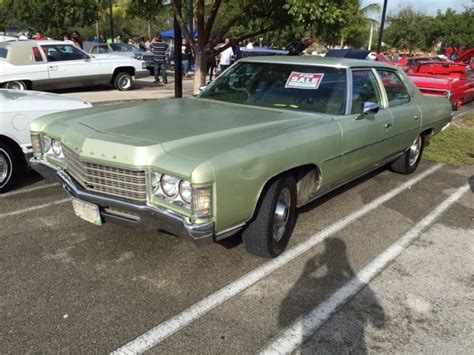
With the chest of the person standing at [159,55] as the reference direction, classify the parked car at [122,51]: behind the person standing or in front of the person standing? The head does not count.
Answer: in front

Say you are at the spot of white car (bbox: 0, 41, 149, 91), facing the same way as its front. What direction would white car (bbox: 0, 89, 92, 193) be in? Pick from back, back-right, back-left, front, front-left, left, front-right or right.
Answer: right

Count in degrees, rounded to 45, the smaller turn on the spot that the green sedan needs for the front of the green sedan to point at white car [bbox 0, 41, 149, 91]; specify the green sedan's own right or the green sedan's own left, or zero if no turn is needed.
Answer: approximately 90° to the green sedan's own right

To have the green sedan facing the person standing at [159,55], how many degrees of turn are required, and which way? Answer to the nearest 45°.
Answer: approximately 135° to its right

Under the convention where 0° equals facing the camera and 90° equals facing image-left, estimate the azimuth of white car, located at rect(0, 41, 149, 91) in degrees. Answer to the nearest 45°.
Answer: approximately 270°

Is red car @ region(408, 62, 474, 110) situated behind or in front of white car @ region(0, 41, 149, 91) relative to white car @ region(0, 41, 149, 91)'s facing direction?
in front

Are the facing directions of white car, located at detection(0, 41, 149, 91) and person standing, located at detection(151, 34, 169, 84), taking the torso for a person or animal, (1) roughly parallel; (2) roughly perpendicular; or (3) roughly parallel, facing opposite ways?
roughly perpendicular

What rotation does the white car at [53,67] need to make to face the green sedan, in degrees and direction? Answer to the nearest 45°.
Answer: approximately 90° to its right

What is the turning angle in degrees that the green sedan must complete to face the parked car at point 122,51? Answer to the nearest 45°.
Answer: approximately 135° to its right

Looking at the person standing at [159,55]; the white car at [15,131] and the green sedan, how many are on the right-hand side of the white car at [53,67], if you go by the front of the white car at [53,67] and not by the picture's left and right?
2
